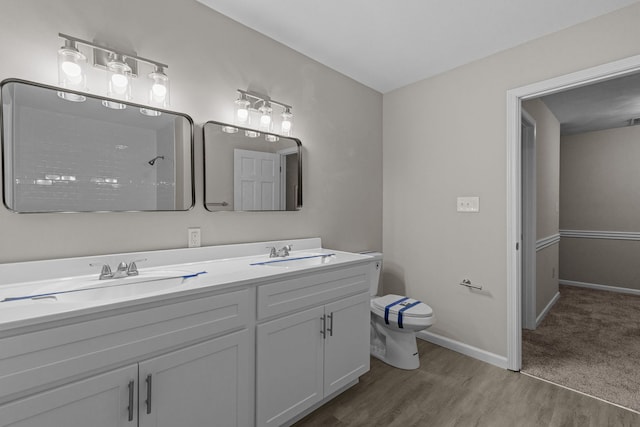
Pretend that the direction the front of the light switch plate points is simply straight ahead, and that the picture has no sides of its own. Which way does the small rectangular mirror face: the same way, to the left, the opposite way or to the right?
to the left

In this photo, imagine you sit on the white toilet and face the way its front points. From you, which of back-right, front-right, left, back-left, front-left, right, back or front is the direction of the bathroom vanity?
right

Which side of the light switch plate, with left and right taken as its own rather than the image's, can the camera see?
front

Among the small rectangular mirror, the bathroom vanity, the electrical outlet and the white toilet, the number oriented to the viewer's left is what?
0

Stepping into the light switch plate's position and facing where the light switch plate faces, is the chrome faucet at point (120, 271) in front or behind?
in front

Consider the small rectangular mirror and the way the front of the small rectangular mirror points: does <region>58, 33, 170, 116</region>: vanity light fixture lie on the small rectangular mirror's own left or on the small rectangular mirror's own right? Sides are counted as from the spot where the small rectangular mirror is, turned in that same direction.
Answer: on the small rectangular mirror's own right

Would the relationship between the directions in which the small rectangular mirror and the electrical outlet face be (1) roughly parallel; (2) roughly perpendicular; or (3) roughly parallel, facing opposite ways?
roughly parallel

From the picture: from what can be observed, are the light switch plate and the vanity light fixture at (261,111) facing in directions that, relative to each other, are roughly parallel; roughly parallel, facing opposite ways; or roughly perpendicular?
roughly perpendicular

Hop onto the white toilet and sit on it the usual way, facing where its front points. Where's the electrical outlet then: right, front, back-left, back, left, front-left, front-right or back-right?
right

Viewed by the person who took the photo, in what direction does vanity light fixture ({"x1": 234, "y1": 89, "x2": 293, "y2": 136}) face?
facing the viewer and to the right of the viewer

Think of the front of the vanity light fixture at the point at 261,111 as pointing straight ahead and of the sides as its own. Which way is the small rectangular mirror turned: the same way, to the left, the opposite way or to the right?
the same way

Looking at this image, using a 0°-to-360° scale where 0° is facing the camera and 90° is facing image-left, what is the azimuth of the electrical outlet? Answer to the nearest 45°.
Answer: approximately 315°
